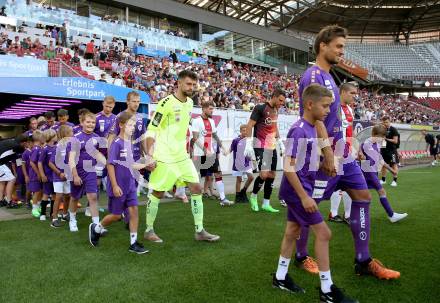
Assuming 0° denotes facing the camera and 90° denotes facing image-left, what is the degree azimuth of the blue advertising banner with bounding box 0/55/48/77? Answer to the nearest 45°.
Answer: approximately 315°

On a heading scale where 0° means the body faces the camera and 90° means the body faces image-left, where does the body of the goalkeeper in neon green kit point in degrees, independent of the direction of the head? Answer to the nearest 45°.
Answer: approximately 315°

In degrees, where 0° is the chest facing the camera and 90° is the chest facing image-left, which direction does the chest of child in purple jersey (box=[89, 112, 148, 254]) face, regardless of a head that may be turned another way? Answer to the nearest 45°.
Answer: approximately 315°

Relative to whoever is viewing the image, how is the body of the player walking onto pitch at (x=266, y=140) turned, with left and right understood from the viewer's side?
facing the viewer and to the right of the viewer

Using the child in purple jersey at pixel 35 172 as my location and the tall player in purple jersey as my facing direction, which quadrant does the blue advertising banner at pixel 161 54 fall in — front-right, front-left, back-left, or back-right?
back-left
